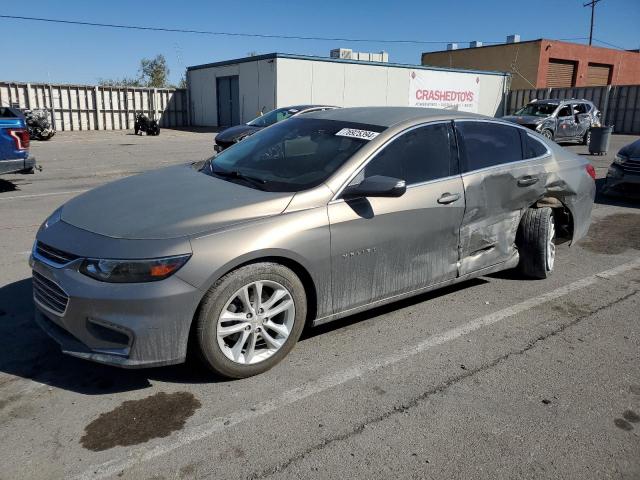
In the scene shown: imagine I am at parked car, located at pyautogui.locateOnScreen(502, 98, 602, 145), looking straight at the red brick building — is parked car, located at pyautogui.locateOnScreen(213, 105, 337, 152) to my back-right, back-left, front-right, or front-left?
back-left

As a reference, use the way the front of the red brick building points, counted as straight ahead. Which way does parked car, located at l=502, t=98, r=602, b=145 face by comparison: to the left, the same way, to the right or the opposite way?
to the right

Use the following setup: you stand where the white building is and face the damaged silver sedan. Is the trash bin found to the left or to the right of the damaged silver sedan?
left

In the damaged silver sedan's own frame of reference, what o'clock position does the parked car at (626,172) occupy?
The parked car is roughly at 6 o'clock from the damaged silver sedan.

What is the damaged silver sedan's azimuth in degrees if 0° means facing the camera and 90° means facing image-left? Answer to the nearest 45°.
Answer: approximately 45°

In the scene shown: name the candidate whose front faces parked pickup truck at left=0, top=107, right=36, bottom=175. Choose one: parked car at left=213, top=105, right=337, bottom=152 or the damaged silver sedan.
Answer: parked car at left=213, top=105, right=337, bottom=152

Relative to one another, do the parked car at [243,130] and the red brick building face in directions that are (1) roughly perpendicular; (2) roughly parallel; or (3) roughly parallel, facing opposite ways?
roughly perpendicular

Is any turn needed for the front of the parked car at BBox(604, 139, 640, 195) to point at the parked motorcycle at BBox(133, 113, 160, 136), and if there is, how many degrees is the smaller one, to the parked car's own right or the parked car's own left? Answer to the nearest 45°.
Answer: approximately 90° to the parked car's own right

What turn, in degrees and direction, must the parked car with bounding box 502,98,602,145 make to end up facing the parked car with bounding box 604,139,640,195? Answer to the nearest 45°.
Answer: approximately 45° to its left

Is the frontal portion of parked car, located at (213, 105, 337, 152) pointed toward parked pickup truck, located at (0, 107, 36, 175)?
yes

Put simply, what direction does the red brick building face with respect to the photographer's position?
facing the viewer and to the right of the viewer

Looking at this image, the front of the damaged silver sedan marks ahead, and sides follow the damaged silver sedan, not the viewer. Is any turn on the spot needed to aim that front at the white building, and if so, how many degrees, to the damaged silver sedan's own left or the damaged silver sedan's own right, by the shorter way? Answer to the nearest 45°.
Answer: approximately 135° to the damaged silver sedan's own right

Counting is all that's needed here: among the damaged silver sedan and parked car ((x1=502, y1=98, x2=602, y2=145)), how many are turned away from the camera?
0

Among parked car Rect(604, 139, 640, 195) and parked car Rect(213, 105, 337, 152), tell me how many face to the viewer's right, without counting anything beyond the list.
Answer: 0

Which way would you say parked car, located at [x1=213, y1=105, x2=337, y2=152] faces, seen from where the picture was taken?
facing the viewer and to the left of the viewer

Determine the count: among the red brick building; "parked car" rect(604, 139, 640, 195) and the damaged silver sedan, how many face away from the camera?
0

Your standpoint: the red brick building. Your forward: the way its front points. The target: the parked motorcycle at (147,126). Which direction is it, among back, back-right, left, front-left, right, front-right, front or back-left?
right

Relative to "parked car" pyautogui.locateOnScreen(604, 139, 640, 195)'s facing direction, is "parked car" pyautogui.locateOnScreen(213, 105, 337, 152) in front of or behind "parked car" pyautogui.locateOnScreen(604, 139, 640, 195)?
in front

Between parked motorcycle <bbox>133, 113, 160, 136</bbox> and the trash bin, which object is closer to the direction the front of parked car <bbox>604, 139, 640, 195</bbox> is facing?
the parked motorcycle
